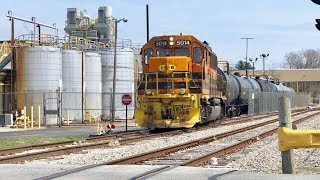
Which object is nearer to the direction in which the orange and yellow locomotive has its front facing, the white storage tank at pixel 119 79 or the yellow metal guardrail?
the yellow metal guardrail

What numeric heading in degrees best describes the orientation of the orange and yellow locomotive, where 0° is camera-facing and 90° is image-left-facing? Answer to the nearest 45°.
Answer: approximately 0°

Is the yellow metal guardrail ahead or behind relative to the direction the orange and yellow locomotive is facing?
ahead

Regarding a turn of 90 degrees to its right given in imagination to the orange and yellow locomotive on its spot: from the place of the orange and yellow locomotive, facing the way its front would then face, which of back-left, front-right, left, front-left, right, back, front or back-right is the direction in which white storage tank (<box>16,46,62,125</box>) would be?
front-right
